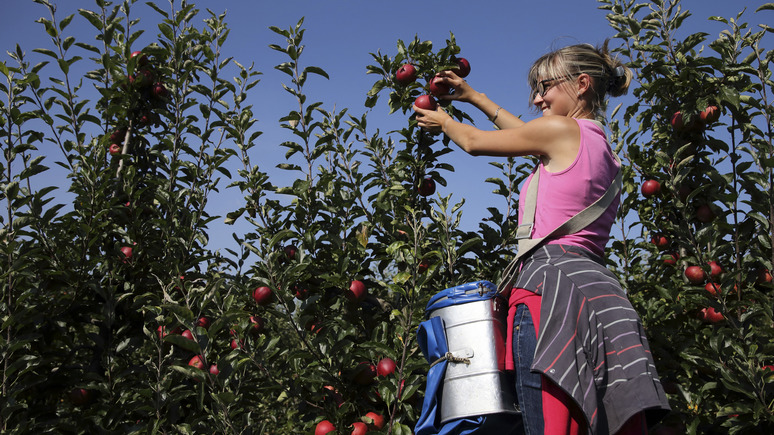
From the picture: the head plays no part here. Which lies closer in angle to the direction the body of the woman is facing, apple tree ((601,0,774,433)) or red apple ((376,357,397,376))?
the red apple

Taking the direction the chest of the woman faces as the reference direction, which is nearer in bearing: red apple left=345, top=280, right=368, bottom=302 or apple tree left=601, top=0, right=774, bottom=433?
the red apple

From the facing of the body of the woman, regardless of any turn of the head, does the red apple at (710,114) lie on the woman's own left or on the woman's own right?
on the woman's own right

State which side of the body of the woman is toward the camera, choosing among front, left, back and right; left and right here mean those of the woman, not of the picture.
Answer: left

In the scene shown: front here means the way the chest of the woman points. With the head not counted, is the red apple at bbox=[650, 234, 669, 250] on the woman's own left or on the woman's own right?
on the woman's own right

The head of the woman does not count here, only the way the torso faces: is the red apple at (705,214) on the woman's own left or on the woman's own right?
on the woman's own right

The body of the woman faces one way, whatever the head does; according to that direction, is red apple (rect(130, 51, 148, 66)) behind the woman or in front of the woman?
in front

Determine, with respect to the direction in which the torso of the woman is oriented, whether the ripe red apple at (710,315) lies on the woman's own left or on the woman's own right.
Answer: on the woman's own right
